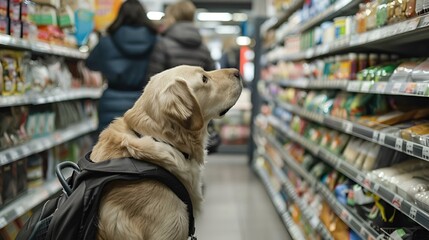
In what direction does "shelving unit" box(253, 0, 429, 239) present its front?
to the viewer's left

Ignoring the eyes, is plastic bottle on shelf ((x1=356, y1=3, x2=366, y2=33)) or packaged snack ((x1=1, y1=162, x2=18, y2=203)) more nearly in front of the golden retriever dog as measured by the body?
the plastic bottle on shelf

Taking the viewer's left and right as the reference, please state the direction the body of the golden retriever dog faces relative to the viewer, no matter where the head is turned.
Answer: facing to the right of the viewer

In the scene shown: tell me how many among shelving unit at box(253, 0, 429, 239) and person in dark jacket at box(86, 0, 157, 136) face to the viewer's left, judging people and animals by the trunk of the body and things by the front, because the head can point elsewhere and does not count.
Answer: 1

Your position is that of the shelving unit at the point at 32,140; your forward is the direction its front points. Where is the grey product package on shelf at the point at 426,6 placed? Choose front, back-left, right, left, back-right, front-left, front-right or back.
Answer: front-right

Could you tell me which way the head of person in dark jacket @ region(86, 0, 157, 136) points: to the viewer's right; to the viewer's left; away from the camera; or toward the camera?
away from the camera

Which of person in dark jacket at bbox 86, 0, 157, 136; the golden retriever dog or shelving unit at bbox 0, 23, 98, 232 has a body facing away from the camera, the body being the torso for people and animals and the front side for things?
the person in dark jacket

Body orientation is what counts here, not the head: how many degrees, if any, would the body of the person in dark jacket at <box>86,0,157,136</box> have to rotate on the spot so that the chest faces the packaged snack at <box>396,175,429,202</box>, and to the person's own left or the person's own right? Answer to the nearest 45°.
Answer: approximately 135° to the person's own right

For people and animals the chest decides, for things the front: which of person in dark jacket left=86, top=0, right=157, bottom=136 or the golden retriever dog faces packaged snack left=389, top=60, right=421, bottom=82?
the golden retriever dog

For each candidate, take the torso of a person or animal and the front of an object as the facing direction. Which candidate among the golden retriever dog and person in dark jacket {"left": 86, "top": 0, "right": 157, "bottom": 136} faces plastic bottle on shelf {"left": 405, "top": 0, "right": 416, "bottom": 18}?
the golden retriever dog

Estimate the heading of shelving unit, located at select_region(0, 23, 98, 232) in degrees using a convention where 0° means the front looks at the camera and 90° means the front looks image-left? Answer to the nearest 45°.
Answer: approximately 270°

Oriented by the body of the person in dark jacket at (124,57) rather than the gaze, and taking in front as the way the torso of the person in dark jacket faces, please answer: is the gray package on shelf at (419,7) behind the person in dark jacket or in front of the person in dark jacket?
behind

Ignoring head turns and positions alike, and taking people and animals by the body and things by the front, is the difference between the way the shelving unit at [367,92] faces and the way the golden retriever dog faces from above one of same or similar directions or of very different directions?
very different directions

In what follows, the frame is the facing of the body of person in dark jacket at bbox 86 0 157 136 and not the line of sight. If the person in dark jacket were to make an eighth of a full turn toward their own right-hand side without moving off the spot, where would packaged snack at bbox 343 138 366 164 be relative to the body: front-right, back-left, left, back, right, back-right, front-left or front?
right

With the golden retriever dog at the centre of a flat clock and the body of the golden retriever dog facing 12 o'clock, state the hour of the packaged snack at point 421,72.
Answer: The packaged snack is roughly at 12 o'clock from the golden retriever dog.

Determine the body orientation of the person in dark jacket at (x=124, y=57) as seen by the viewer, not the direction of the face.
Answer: away from the camera
